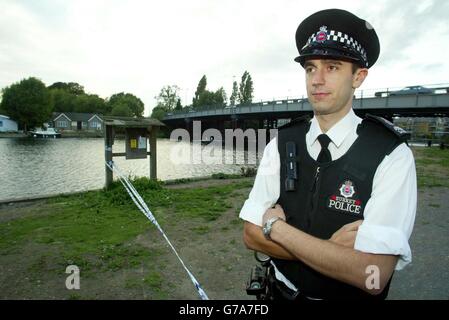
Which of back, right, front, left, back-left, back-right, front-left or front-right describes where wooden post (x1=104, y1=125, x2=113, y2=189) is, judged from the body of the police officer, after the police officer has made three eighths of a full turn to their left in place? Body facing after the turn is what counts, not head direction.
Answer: back-left

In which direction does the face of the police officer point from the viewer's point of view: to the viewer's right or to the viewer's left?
to the viewer's left

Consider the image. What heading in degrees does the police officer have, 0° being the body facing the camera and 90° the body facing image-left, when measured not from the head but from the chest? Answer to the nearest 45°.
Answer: approximately 45°
